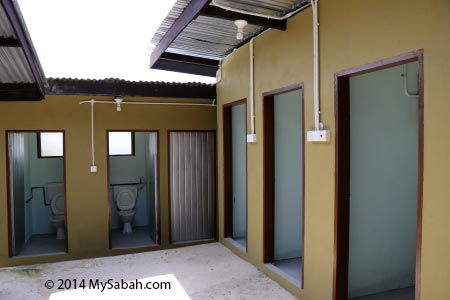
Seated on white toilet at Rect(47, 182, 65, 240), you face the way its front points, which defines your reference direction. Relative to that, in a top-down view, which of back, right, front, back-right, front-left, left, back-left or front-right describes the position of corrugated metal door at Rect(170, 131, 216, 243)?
front-left

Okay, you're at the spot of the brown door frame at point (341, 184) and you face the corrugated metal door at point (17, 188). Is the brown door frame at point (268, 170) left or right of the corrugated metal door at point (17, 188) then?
right

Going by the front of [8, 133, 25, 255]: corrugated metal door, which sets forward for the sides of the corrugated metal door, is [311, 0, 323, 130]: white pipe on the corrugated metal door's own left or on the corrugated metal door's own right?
on the corrugated metal door's own right

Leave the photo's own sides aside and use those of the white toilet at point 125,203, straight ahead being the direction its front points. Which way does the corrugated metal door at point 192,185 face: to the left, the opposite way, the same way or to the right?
the same way

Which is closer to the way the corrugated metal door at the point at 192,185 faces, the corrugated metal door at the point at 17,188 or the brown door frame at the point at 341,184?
the brown door frame

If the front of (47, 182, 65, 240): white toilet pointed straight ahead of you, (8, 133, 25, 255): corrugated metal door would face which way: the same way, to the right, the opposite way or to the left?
to the left

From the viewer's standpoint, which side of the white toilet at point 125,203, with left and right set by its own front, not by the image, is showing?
front

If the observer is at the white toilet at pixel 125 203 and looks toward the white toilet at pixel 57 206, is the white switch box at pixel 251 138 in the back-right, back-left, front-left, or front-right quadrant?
back-left

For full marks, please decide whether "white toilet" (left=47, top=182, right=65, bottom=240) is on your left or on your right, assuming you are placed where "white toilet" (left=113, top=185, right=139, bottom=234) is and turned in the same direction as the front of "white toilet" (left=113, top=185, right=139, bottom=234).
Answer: on your right

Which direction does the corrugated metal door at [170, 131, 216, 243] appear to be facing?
toward the camera

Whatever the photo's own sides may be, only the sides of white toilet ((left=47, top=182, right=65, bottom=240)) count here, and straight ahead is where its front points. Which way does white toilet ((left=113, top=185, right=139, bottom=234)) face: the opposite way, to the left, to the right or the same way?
the same way

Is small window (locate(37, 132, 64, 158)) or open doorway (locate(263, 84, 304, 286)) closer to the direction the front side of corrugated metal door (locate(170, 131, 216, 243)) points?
the open doorway

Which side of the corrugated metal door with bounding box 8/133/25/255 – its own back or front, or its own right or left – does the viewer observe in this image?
right

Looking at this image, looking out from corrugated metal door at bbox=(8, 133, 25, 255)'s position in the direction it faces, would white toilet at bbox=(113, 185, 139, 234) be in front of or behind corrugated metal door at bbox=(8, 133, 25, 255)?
in front

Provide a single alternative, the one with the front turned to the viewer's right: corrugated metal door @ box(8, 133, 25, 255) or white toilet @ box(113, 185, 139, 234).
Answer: the corrugated metal door

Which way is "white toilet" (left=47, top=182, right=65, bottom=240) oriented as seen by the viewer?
toward the camera

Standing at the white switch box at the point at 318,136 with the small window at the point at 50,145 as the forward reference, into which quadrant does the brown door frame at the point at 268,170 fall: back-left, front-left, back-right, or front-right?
front-right
